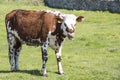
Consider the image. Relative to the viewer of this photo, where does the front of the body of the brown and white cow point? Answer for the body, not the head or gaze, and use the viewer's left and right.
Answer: facing the viewer and to the right of the viewer
